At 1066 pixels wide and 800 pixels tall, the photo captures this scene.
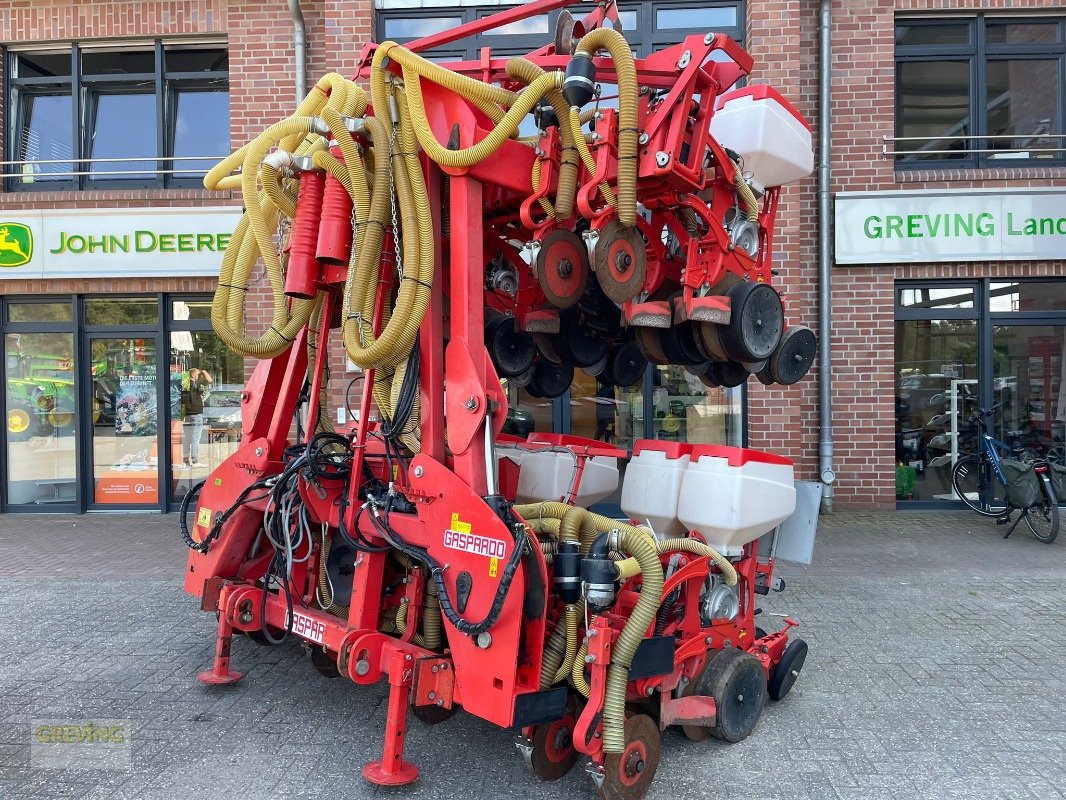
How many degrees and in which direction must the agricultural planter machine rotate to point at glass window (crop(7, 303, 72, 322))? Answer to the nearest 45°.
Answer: approximately 90° to its right

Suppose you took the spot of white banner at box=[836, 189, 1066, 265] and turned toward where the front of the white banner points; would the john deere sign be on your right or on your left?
on your right

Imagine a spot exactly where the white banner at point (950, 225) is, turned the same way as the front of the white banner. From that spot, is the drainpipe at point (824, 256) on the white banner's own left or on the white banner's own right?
on the white banner's own right

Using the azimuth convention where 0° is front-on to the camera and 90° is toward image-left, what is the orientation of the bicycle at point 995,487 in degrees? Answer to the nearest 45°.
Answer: approximately 135°

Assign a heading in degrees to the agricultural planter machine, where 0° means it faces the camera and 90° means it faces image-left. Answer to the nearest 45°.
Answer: approximately 45°

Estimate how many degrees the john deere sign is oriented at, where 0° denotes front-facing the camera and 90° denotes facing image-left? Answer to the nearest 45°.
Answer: approximately 0°

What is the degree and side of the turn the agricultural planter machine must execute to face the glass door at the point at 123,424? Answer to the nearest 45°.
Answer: approximately 90° to its right

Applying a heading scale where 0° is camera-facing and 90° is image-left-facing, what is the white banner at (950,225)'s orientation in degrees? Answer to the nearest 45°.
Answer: approximately 0°

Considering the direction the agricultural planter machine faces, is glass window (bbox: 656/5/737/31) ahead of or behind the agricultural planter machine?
behind

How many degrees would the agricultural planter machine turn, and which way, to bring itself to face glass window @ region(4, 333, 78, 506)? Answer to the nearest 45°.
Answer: approximately 90° to its right

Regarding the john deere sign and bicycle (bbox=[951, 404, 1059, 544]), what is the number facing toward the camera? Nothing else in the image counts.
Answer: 1

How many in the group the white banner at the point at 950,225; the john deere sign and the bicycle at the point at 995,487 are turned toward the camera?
2
